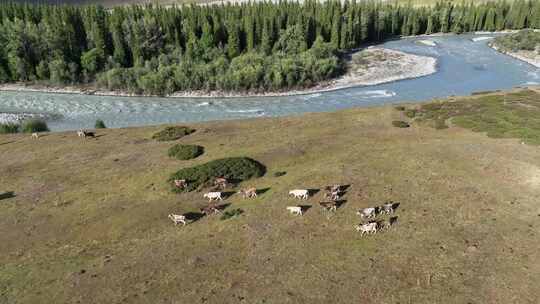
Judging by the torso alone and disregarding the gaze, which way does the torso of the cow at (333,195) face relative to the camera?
to the viewer's left

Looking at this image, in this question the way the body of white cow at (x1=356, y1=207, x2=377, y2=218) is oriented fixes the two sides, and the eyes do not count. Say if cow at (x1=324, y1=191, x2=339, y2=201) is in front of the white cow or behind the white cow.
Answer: in front

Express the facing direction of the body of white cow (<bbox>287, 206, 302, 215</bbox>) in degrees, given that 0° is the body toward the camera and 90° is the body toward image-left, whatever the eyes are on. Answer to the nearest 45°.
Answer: approximately 90°

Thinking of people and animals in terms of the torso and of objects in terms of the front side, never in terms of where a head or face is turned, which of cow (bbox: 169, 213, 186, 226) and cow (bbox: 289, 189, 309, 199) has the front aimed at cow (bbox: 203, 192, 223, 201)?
cow (bbox: 289, 189, 309, 199)

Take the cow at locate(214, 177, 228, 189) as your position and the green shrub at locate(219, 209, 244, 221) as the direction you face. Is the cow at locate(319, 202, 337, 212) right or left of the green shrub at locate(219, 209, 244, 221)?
left

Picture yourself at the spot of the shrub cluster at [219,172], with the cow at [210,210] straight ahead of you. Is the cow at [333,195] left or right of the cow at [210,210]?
left

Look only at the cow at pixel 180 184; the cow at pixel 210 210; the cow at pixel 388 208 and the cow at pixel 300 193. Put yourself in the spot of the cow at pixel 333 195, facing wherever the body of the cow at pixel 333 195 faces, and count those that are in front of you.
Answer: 3

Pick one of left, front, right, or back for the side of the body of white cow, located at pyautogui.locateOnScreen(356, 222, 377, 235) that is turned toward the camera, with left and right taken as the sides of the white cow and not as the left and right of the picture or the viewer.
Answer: left

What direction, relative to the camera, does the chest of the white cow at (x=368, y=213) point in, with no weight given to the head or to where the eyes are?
to the viewer's left

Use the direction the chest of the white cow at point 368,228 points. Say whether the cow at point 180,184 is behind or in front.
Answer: in front

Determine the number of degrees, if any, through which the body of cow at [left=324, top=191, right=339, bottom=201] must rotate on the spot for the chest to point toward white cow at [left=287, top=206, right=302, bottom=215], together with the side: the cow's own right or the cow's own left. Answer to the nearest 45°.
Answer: approximately 45° to the cow's own left

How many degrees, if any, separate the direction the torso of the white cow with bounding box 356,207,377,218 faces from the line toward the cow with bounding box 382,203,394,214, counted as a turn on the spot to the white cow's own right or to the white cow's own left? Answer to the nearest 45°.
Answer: approximately 135° to the white cow's own right

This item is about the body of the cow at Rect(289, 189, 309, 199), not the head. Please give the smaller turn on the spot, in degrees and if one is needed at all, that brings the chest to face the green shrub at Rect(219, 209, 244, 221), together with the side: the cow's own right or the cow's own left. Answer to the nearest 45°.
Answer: approximately 45° to the cow's own left

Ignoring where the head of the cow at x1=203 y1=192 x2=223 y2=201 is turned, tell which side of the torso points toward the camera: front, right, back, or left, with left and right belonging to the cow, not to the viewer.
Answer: left
